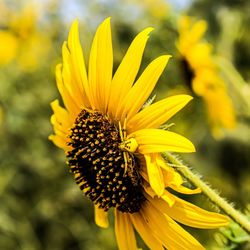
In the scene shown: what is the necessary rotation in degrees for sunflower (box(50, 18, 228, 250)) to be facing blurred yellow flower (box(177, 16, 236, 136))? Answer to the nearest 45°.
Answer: approximately 135° to its right

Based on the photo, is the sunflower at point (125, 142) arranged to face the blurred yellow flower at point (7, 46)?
no

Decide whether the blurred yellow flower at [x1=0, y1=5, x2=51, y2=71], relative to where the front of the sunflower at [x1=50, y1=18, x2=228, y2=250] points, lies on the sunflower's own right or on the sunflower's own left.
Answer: on the sunflower's own right

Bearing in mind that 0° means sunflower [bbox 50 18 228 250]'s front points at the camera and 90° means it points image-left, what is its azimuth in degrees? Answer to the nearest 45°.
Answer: approximately 45°
